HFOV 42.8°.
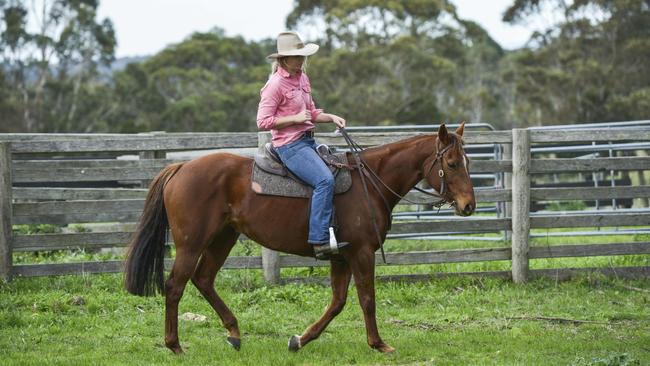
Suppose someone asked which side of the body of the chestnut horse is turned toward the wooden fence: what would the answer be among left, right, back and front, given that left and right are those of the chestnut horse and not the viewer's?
left

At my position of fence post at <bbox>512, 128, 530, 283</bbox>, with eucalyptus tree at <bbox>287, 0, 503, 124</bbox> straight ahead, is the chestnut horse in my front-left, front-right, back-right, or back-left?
back-left

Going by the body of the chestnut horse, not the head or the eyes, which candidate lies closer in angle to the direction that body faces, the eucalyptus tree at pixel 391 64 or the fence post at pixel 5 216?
the eucalyptus tree

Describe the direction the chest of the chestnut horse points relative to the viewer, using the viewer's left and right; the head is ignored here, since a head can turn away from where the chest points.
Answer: facing to the right of the viewer

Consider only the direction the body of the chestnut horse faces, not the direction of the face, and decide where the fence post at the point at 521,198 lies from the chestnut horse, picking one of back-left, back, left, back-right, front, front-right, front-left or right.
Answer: front-left

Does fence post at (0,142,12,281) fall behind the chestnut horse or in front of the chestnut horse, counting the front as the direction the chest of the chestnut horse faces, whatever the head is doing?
behind

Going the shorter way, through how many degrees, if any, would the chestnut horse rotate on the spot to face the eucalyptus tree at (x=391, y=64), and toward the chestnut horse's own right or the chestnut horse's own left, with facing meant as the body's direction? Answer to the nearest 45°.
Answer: approximately 90° to the chestnut horse's own left
